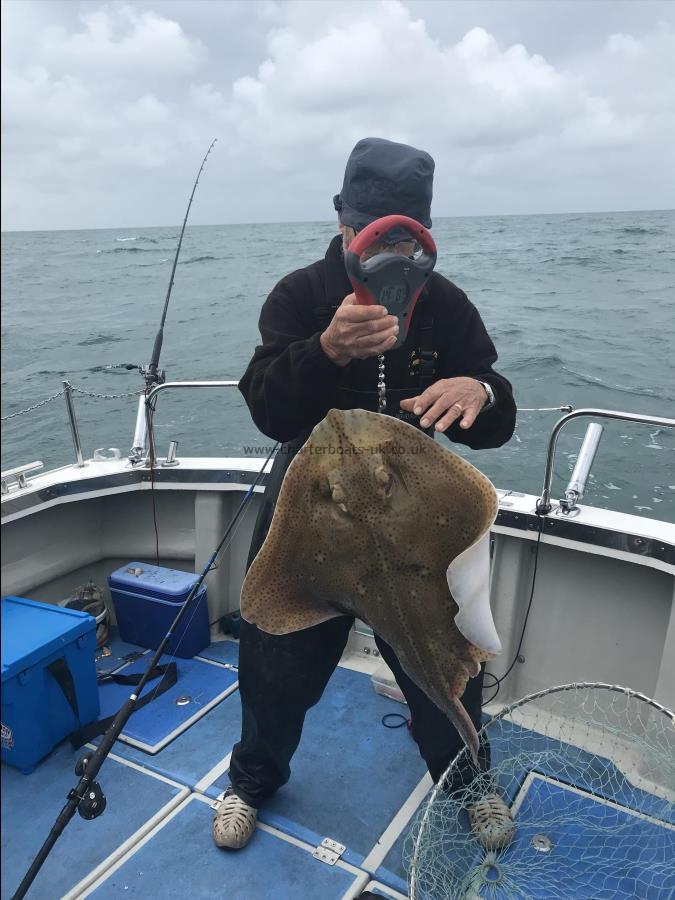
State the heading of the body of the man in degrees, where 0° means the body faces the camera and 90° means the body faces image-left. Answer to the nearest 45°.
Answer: approximately 0°

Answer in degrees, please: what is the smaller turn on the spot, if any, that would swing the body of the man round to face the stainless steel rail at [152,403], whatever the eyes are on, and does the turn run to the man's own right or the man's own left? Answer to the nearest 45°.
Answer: approximately 135° to the man's own right

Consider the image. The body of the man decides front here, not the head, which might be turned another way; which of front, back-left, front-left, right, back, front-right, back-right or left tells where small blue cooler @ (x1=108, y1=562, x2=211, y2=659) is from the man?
back-right
